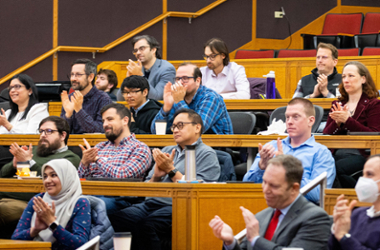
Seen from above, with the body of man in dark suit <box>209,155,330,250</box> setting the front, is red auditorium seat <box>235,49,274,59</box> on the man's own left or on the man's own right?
on the man's own right

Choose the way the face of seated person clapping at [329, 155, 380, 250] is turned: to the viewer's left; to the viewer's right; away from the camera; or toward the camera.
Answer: to the viewer's left

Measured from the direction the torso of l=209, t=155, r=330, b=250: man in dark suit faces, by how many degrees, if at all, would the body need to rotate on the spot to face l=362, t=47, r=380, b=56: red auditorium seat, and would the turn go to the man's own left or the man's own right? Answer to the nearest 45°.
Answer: approximately 135° to the man's own right

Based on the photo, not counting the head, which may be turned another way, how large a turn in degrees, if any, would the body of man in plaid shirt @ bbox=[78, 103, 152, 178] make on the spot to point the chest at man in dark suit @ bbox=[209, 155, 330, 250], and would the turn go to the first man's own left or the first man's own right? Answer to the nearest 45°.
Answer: approximately 90° to the first man's own left

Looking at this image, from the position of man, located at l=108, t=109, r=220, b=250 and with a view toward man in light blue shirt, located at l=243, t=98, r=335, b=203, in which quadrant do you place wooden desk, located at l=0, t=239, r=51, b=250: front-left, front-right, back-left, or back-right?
back-right

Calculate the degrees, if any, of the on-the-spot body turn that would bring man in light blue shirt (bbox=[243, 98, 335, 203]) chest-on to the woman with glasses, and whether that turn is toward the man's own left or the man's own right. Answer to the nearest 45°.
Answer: approximately 90° to the man's own right

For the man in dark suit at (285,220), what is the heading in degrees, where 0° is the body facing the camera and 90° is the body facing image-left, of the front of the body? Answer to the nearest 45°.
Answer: approximately 45°

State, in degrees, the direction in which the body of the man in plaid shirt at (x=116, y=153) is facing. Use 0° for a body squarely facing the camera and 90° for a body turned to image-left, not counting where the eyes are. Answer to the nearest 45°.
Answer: approximately 45°
